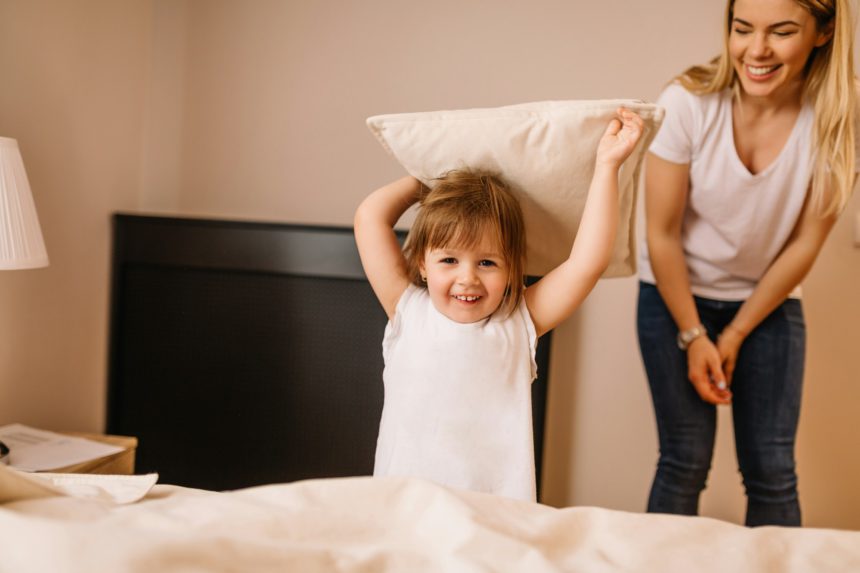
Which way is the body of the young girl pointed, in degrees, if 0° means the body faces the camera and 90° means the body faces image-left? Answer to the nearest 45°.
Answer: approximately 0°

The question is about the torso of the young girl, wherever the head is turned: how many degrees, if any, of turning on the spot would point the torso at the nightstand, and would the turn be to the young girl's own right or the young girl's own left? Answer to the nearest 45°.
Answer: approximately 135° to the young girl's own right

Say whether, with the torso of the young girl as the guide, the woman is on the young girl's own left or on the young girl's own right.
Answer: on the young girl's own left

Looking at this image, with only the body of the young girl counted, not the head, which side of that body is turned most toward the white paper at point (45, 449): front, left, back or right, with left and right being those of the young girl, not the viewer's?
right
